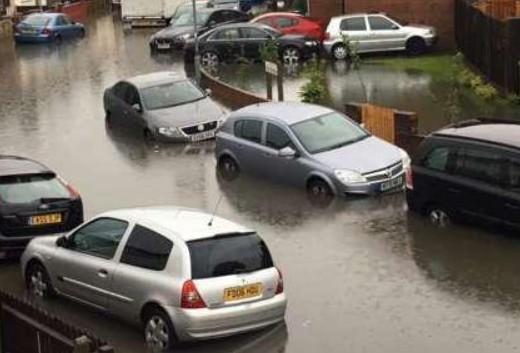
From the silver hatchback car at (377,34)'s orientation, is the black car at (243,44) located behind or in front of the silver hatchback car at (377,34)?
behind

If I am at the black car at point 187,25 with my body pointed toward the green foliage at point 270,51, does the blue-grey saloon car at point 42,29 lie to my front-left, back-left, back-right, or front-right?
back-right

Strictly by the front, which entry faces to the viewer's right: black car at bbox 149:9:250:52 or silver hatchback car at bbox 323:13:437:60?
the silver hatchback car

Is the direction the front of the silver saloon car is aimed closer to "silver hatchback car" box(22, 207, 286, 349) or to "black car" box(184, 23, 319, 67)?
the silver hatchback car

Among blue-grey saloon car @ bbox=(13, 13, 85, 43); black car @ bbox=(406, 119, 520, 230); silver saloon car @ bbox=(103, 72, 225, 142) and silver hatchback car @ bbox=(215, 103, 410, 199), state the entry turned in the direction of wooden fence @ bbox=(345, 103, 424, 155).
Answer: the silver saloon car

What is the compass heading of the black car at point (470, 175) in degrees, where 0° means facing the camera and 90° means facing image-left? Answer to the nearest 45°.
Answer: approximately 315°

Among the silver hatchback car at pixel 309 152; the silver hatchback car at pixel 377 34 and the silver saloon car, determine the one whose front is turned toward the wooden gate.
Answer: the silver saloon car

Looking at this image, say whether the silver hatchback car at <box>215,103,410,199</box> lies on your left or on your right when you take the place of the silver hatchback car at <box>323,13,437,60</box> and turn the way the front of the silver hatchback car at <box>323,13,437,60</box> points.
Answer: on your right

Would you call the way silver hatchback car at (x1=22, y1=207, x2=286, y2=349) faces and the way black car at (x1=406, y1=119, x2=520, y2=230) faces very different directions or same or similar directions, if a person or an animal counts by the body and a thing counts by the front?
very different directions

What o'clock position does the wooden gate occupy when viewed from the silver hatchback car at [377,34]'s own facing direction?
The wooden gate is roughly at 3 o'clock from the silver hatchback car.

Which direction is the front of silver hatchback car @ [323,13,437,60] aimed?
to the viewer's right

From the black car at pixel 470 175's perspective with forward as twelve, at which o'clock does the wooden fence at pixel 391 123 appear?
The wooden fence is roughly at 7 o'clock from the black car.

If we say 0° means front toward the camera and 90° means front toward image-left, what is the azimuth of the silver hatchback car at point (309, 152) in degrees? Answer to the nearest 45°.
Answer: approximately 315°

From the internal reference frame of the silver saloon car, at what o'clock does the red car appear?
The red car is roughly at 8 o'clock from the silver saloon car.
